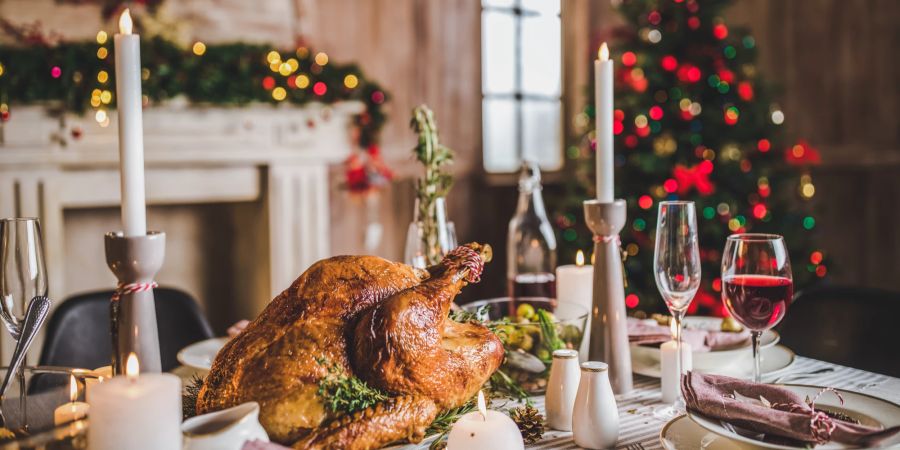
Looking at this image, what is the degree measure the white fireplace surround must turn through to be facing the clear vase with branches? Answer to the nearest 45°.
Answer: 0° — it already faces it

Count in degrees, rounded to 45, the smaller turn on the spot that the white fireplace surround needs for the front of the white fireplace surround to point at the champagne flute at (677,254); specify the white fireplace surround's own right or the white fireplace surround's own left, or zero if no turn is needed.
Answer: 0° — it already faces it

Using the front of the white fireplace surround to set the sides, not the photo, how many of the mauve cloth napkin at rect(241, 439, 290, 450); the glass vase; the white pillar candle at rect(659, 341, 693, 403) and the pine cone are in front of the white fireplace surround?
4

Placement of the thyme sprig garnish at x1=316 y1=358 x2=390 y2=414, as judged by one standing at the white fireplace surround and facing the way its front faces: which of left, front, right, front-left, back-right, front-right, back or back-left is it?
front

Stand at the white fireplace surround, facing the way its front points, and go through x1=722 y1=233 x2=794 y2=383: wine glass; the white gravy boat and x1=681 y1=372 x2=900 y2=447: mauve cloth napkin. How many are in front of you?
3

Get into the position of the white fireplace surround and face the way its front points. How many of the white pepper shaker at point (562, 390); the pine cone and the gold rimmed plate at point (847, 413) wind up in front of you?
3

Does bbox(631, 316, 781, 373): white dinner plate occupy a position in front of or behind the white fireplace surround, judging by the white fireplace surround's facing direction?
in front

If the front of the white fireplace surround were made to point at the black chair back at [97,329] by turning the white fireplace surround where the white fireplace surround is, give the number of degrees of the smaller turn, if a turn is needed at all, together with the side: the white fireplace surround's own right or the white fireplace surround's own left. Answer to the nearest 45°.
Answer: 0° — it already faces it

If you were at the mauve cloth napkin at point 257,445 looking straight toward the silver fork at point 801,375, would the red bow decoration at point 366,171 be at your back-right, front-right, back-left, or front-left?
front-left

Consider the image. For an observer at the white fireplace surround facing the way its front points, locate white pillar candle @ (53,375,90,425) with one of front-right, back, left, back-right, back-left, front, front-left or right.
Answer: front

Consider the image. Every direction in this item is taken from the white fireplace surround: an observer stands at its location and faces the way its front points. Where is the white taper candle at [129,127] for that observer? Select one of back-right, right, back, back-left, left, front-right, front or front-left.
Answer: front

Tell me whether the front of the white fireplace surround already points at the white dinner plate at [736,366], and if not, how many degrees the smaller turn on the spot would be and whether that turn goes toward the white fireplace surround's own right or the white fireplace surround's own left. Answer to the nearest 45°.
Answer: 0° — it already faces it

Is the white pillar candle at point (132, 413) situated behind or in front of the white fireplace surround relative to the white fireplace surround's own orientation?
in front

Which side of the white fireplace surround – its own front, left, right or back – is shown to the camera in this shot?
front

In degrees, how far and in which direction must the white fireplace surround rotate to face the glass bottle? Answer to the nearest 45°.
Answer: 0° — it already faces it

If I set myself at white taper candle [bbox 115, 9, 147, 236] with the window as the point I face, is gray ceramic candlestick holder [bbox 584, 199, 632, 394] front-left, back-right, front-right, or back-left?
front-right

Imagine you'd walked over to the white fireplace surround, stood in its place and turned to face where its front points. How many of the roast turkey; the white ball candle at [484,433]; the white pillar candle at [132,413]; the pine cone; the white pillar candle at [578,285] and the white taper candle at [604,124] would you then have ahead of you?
6
